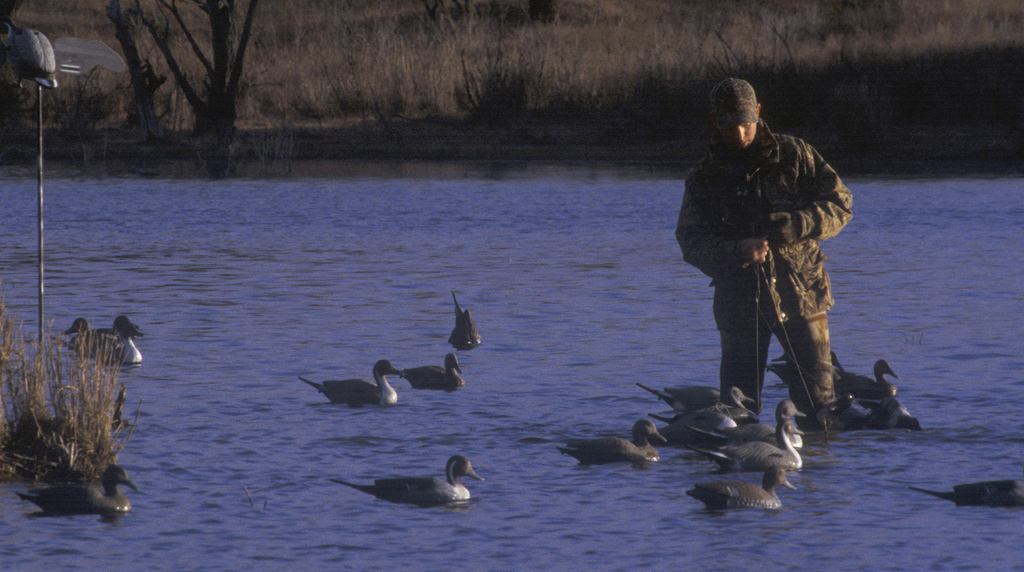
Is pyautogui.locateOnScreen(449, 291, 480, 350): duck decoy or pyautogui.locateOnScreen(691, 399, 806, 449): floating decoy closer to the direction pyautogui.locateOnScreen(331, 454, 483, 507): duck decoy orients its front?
the floating decoy

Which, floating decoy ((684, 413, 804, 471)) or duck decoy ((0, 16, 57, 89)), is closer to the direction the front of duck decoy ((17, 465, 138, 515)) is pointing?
the floating decoy

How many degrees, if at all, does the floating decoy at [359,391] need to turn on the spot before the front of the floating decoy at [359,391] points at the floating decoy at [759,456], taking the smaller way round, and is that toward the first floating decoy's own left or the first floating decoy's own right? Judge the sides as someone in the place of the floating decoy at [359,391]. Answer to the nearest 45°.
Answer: approximately 45° to the first floating decoy's own right

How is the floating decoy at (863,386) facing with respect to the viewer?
to the viewer's right

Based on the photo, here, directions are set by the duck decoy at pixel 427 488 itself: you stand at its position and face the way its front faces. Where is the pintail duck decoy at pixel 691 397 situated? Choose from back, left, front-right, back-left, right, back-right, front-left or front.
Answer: front-left

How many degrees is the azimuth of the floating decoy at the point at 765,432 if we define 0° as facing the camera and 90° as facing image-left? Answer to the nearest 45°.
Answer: approximately 270°

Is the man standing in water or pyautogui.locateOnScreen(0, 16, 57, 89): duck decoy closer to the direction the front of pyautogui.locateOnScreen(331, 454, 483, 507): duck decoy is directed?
the man standing in water

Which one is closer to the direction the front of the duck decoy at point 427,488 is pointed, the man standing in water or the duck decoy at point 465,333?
the man standing in water

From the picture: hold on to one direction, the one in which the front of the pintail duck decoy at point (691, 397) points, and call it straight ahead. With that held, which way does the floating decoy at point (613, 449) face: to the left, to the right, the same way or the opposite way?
the same way

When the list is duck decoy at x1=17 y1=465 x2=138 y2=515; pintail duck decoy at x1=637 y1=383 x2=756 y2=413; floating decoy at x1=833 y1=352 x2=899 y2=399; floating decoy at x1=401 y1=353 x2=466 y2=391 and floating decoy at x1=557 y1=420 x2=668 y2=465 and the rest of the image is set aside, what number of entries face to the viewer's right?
5

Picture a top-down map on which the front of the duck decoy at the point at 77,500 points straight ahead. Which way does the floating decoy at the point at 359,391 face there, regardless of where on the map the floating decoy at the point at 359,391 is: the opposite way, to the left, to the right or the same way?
the same way

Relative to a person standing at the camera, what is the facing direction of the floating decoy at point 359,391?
facing to the right of the viewer

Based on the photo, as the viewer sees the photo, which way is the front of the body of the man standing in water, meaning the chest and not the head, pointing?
toward the camera

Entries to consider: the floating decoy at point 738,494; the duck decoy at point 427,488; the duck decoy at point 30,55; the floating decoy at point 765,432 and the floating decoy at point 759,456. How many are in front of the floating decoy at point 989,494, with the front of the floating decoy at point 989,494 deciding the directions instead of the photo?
0

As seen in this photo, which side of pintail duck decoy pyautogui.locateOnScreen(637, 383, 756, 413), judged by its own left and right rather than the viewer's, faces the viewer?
right

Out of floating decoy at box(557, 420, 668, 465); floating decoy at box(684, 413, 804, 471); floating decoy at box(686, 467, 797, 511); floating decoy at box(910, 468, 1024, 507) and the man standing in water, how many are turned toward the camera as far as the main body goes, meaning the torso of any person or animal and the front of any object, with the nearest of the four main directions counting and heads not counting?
1

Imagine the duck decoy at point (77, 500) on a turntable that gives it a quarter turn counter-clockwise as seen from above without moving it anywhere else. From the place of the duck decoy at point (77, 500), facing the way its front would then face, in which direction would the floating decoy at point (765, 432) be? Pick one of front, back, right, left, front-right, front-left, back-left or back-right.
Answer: right

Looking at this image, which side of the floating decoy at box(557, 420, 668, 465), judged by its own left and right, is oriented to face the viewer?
right

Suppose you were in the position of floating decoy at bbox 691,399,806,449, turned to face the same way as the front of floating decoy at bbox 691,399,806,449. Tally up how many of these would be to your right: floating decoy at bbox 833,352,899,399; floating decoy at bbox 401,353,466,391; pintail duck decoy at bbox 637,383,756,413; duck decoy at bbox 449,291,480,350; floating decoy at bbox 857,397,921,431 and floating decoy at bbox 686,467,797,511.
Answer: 1

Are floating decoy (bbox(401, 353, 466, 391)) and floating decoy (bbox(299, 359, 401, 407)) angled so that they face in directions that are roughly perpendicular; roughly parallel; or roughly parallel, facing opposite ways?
roughly parallel

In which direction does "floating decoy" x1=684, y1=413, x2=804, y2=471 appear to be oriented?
to the viewer's right

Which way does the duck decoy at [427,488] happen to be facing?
to the viewer's right

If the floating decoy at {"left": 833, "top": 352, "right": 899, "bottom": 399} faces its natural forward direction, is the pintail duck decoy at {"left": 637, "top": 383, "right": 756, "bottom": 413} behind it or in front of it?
behind
